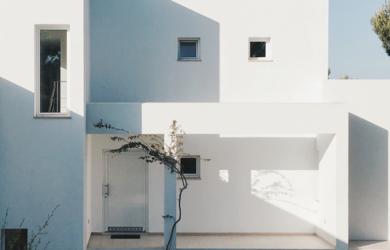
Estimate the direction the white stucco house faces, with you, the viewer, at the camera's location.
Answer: facing the viewer

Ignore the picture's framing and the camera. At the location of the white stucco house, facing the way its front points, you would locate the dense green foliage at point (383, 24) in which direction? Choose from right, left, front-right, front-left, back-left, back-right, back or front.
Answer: back-left

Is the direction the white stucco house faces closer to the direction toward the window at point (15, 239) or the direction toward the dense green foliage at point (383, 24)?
the window
